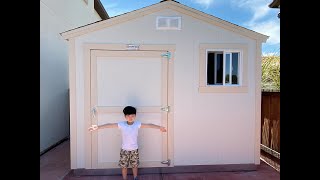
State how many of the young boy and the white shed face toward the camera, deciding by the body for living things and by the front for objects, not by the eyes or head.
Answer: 2

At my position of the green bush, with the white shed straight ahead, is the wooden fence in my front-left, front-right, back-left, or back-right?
front-left

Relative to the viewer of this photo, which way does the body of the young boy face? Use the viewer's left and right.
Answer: facing the viewer

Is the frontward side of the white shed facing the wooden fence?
no

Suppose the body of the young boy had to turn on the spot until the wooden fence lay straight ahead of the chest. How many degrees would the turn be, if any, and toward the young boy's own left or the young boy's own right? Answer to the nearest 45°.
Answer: approximately 90° to the young boy's own left

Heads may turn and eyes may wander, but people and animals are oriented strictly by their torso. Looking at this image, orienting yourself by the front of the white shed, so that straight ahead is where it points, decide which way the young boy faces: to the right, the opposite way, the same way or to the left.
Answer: the same way

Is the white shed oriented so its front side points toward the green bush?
no

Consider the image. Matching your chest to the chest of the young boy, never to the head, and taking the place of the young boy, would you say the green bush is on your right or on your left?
on your left

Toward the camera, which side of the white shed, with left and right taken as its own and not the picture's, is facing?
front
